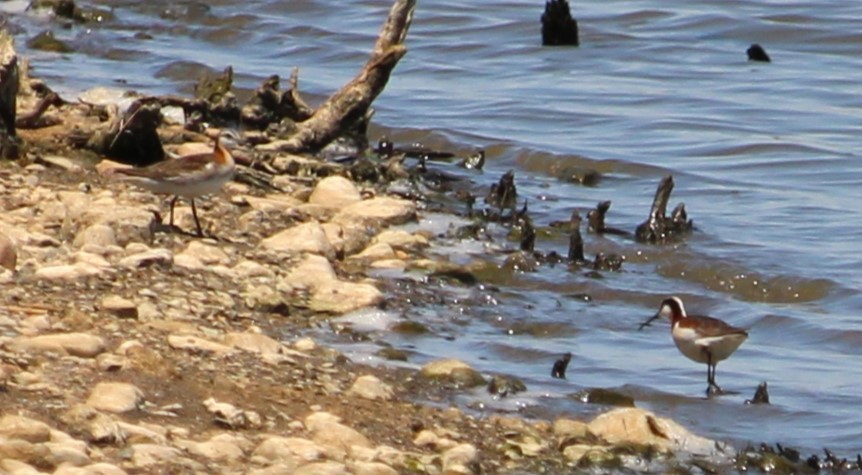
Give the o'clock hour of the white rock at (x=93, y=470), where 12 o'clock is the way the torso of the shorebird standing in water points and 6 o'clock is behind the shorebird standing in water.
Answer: The white rock is roughly at 10 o'clock from the shorebird standing in water.

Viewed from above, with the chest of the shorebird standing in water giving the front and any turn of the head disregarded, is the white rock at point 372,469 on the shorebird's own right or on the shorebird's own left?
on the shorebird's own left

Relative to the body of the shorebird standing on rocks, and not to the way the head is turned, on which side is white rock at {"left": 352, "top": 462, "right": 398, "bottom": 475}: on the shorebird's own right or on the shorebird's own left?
on the shorebird's own right

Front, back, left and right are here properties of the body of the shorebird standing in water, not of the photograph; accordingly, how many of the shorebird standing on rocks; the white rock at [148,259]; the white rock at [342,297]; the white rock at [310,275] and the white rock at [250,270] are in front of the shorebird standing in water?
5

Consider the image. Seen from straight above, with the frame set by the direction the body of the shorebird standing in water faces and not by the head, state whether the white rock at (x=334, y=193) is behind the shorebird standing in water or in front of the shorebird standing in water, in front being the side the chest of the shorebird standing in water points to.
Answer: in front

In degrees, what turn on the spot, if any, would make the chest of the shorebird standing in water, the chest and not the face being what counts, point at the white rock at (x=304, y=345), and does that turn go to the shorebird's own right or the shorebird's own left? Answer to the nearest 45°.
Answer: approximately 45° to the shorebird's own left

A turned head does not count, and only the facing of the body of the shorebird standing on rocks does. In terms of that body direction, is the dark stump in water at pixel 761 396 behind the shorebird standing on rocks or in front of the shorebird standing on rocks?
in front

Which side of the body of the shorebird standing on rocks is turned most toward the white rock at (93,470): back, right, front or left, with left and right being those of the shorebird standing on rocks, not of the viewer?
right

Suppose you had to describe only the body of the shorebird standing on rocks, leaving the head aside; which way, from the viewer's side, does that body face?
to the viewer's right

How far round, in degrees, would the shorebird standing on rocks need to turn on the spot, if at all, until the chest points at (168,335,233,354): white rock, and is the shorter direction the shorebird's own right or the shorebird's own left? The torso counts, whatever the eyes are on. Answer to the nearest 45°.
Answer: approximately 90° to the shorebird's own right

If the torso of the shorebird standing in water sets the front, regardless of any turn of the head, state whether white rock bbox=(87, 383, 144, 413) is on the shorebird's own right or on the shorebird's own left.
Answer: on the shorebird's own left

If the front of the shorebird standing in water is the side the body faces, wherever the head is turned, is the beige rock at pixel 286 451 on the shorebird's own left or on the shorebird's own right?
on the shorebird's own left

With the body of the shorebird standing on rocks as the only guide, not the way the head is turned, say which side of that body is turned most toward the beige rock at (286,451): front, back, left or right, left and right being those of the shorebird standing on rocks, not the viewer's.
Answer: right

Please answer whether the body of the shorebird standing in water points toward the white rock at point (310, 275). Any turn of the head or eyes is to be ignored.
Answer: yes

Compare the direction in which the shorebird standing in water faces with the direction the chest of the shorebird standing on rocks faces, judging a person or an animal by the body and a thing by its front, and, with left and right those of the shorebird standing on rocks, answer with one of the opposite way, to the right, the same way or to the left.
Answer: the opposite way

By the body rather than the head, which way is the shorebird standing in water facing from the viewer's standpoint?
to the viewer's left
